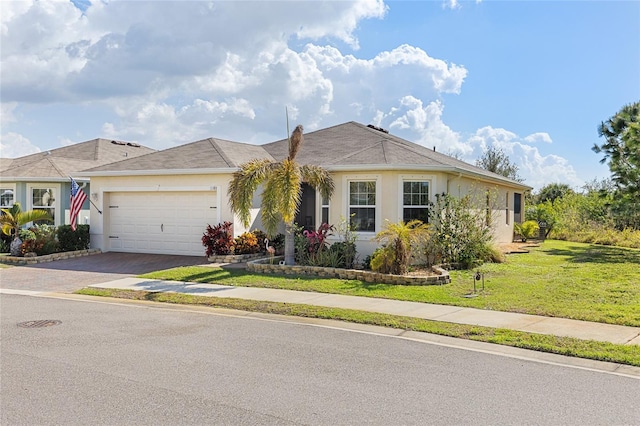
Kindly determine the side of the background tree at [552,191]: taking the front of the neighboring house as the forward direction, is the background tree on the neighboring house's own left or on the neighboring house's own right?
on the neighboring house's own left

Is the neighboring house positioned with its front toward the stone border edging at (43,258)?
yes

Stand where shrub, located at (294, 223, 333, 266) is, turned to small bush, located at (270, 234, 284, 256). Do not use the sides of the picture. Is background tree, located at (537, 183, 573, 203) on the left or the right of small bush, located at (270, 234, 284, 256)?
right

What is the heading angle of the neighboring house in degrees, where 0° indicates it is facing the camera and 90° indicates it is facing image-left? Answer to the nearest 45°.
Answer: approximately 0°

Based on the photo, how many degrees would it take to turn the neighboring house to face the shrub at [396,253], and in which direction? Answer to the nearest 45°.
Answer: approximately 45° to its left

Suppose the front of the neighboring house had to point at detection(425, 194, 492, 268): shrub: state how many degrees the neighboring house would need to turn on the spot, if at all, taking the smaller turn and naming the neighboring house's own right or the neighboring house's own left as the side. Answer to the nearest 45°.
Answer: approximately 45° to the neighboring house's own left

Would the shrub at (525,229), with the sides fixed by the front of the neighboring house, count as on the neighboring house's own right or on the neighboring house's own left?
on the neighboring house's own left

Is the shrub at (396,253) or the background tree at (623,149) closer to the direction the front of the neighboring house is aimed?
the shrub
